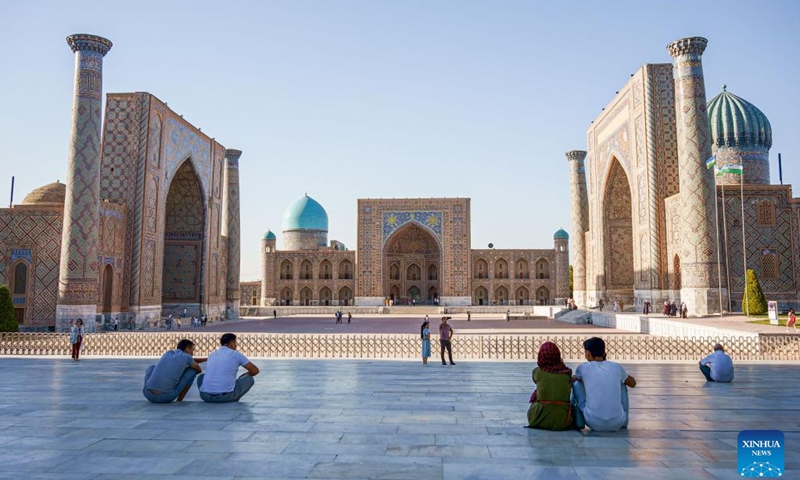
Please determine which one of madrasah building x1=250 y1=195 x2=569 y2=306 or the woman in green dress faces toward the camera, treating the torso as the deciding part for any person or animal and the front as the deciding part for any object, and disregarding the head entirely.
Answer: the madrasah building

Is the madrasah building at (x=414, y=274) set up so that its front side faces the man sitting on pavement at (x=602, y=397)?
yes

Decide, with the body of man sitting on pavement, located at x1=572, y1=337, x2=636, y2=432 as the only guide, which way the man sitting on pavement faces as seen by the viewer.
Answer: away from the camera

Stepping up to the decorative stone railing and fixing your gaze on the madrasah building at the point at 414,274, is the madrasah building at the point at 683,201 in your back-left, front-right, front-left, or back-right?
front-right

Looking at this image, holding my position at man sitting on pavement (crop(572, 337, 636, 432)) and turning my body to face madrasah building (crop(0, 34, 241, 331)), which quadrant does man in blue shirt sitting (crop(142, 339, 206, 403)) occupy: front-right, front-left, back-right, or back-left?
front-left

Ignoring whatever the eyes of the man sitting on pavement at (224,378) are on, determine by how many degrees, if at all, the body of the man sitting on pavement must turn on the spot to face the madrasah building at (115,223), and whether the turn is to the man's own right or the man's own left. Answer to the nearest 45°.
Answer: approximately 45° to the man's own left

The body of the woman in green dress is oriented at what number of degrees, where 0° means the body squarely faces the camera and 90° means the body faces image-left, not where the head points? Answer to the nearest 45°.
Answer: approximately 180°

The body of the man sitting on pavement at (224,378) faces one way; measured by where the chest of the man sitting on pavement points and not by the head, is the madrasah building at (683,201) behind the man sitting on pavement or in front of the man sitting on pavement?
in front

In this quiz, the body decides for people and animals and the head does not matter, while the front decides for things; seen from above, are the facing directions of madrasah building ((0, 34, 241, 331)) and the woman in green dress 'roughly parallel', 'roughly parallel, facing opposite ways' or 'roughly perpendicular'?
roughly perpendicular

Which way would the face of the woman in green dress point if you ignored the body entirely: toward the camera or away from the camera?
away from the camera

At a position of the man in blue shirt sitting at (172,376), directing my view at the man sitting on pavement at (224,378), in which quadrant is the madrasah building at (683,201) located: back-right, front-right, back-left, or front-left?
front-left

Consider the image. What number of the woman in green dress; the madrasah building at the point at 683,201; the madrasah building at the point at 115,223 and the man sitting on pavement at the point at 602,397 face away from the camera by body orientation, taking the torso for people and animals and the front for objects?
2

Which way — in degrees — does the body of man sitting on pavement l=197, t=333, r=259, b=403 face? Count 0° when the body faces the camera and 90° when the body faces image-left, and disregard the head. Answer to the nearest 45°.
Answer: approximately 225°

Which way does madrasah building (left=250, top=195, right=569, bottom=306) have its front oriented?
toward the camera

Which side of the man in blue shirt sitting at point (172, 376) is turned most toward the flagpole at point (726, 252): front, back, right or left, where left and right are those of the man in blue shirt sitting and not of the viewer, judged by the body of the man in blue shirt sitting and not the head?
front

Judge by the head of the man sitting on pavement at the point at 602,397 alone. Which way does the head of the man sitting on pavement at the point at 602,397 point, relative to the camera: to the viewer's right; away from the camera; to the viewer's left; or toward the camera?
away from the camera

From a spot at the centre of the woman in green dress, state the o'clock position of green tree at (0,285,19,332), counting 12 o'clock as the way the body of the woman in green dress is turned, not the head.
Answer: The green tree is roughly at 10 o'clock from the woman in green dress.
